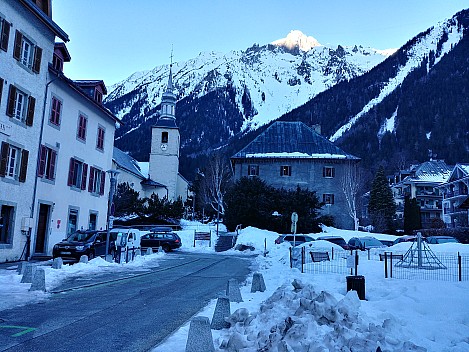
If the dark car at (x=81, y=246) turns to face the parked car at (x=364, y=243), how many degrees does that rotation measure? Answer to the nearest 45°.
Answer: approximately 135° to its left

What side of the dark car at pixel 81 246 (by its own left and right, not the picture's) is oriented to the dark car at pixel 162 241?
back

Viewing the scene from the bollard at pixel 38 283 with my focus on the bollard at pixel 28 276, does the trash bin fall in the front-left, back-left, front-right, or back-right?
back-right

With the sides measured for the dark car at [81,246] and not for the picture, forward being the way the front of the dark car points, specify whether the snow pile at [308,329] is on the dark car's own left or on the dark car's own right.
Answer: on the dark car's own left

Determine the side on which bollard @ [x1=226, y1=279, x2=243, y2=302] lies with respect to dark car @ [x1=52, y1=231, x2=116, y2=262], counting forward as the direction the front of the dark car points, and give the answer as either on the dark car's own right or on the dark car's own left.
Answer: on the dark car's own left

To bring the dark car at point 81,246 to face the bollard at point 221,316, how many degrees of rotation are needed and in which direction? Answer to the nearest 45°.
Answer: approximately 45° to its left

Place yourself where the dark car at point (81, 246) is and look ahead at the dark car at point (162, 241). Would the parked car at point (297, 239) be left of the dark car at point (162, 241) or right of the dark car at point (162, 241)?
right

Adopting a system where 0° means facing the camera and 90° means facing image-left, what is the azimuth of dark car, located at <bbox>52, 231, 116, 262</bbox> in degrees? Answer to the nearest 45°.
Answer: approximately 45°

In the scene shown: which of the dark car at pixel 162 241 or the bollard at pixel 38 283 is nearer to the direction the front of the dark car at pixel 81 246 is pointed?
the bollard

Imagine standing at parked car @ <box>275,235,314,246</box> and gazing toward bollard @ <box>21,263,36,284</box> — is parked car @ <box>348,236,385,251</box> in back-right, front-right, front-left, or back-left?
back-left
